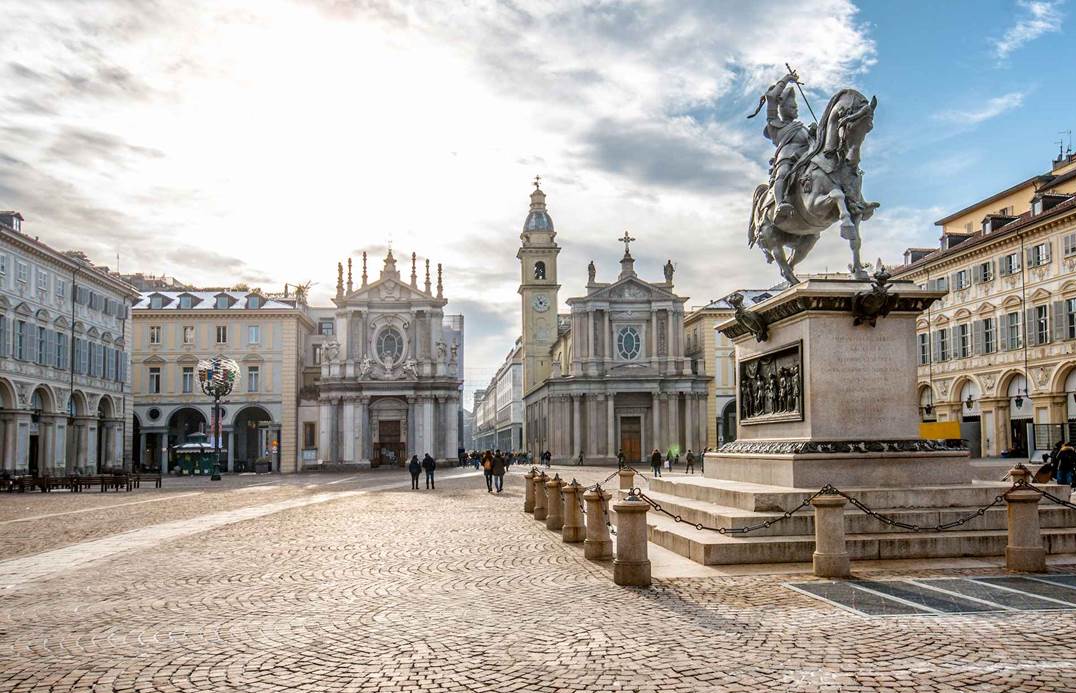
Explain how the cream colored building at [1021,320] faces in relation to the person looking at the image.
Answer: facing the viewer and to the left of the viewer

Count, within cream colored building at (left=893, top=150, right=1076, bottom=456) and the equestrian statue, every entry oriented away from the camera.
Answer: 0

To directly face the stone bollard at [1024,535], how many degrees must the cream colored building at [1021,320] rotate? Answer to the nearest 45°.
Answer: approximately 45° to its left

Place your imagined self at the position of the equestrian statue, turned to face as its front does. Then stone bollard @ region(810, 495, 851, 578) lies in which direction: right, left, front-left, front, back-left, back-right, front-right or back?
front-right

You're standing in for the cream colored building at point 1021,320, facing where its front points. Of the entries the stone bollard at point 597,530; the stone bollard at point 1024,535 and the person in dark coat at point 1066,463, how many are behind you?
0

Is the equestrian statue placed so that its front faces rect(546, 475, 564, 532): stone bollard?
no

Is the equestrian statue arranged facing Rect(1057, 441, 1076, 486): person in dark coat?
no

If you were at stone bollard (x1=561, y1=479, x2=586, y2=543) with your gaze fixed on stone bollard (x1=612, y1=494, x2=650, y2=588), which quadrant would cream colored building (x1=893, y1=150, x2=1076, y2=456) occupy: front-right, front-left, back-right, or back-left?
back-left

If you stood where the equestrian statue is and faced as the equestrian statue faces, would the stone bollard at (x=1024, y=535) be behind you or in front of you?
in front

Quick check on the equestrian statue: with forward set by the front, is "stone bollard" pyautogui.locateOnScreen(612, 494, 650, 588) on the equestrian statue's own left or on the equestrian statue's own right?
on the equestrian statue's own right

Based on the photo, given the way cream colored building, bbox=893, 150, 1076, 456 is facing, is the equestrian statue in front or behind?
in front

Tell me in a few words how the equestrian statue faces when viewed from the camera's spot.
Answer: facing the viewer and to the right of the viewer

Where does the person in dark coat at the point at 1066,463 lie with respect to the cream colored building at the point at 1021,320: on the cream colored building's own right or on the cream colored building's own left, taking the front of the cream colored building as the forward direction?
on the cream colored building's own left

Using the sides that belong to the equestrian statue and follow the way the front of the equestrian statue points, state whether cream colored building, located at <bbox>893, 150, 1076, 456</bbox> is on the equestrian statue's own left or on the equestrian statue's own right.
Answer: on the equestrian statue's own left
